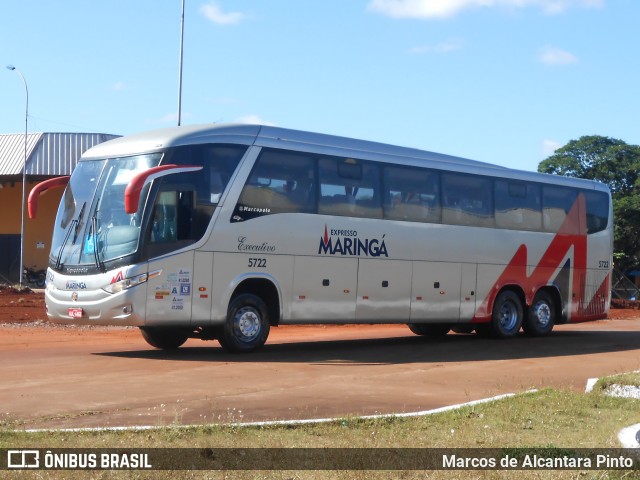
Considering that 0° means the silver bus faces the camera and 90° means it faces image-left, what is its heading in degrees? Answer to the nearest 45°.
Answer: approximately 45°
